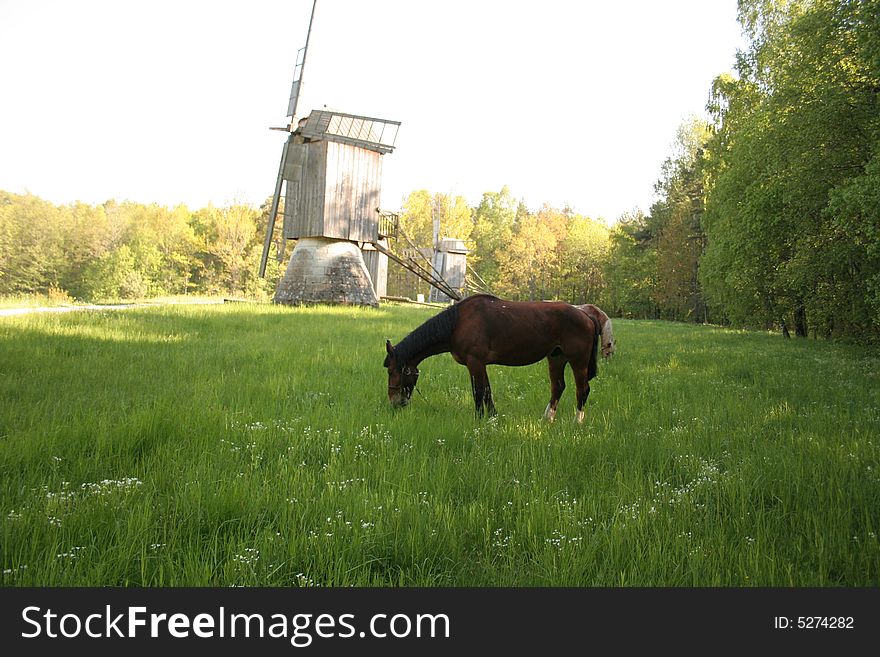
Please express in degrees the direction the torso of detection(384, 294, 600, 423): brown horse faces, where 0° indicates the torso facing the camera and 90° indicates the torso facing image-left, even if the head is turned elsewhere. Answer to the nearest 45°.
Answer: approximately 90°

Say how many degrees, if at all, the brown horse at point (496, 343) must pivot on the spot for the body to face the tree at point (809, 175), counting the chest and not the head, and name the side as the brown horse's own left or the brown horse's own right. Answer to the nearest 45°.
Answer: approximately 135° to the brown horse's own right

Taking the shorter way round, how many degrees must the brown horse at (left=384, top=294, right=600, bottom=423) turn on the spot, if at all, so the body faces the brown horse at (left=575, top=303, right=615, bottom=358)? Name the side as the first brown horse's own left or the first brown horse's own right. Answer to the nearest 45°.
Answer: approximately 135° to the first brown horse's own right
